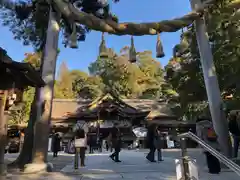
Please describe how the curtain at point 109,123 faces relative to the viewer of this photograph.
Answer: facing the viewer

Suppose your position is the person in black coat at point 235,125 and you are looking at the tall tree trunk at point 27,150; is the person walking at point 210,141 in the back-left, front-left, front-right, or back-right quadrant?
front-left

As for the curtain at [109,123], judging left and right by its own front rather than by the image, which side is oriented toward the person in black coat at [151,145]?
front

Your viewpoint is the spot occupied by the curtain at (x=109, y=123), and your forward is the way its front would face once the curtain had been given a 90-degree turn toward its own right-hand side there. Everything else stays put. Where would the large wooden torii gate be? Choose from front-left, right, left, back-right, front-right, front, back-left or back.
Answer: left

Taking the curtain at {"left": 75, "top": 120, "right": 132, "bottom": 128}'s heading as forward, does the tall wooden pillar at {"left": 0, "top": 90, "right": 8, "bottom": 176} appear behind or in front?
in front

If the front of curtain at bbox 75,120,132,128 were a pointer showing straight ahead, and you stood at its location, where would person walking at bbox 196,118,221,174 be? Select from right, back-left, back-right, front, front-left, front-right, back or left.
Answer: front

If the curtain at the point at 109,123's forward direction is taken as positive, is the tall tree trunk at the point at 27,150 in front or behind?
in front

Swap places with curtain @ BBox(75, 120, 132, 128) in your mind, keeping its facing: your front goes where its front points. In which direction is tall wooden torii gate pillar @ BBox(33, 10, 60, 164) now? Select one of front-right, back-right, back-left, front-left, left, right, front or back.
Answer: front

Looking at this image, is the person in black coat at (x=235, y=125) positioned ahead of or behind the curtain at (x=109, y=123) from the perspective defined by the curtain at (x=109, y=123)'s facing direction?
ahead
